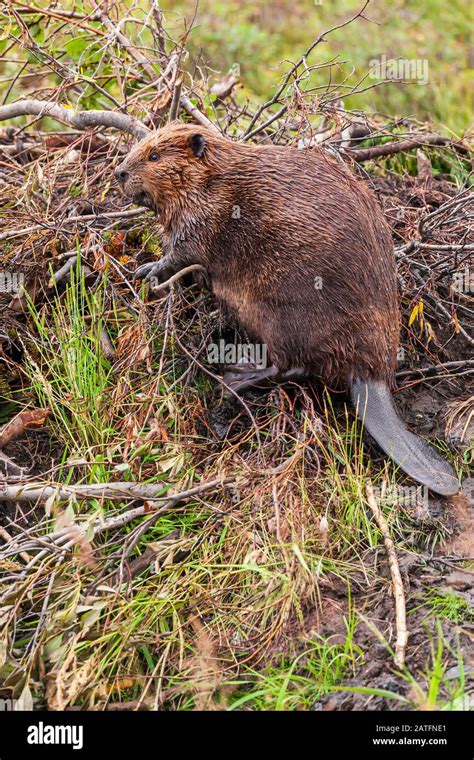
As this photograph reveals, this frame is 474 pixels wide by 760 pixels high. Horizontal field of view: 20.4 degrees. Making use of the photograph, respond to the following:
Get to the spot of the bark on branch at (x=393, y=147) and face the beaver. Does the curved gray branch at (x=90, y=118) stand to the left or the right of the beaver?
right

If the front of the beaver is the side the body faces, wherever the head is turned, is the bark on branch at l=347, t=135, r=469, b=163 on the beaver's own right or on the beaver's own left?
on the beaver's own right

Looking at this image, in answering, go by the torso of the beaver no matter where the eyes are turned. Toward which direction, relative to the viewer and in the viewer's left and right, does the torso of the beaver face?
facing to the left of the viewer

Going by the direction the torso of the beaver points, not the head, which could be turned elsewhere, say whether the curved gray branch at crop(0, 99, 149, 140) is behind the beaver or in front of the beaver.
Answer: in front
